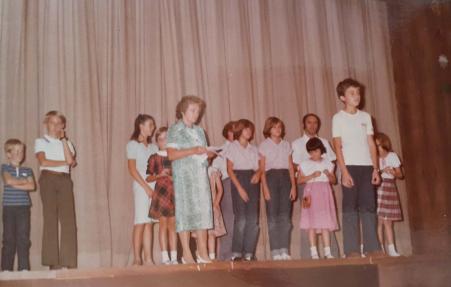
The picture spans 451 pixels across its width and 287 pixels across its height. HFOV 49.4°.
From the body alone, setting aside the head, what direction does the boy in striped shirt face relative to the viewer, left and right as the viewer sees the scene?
facing the viewer

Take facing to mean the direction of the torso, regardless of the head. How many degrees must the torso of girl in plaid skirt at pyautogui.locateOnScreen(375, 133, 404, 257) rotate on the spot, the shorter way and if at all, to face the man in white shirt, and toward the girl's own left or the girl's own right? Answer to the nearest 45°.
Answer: approximately 45° to the girl's own right

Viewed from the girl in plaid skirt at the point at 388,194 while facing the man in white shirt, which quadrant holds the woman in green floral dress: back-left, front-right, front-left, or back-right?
front-left

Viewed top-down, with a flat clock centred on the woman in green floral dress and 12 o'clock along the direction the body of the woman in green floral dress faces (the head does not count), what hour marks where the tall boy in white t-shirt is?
The tall boy in white t-shirt is roughly at 10 o'clock from the woman in green floral dress.

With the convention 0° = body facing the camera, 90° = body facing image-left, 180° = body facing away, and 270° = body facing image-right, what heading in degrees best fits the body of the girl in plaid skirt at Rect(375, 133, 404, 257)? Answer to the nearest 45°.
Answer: approximately 45°

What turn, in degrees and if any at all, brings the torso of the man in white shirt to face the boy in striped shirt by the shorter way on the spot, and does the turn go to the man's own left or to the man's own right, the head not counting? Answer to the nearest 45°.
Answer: approximately 45° to the man's own right

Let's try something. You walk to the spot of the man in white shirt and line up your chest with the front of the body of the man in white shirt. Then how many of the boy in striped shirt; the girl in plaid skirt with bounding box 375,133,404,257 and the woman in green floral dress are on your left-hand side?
1

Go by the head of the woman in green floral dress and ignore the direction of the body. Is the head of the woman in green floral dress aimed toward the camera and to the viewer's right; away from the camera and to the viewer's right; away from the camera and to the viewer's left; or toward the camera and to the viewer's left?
toward the camera and to the viewer's right

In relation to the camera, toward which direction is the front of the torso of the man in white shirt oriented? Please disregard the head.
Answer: toward the camera

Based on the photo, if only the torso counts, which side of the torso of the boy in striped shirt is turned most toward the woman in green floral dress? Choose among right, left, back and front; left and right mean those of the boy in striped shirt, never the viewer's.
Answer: left

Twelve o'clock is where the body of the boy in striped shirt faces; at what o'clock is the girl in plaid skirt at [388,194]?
The girl in plaid skirt is roughly at 9 o'clock from the boy in striped shirt.
